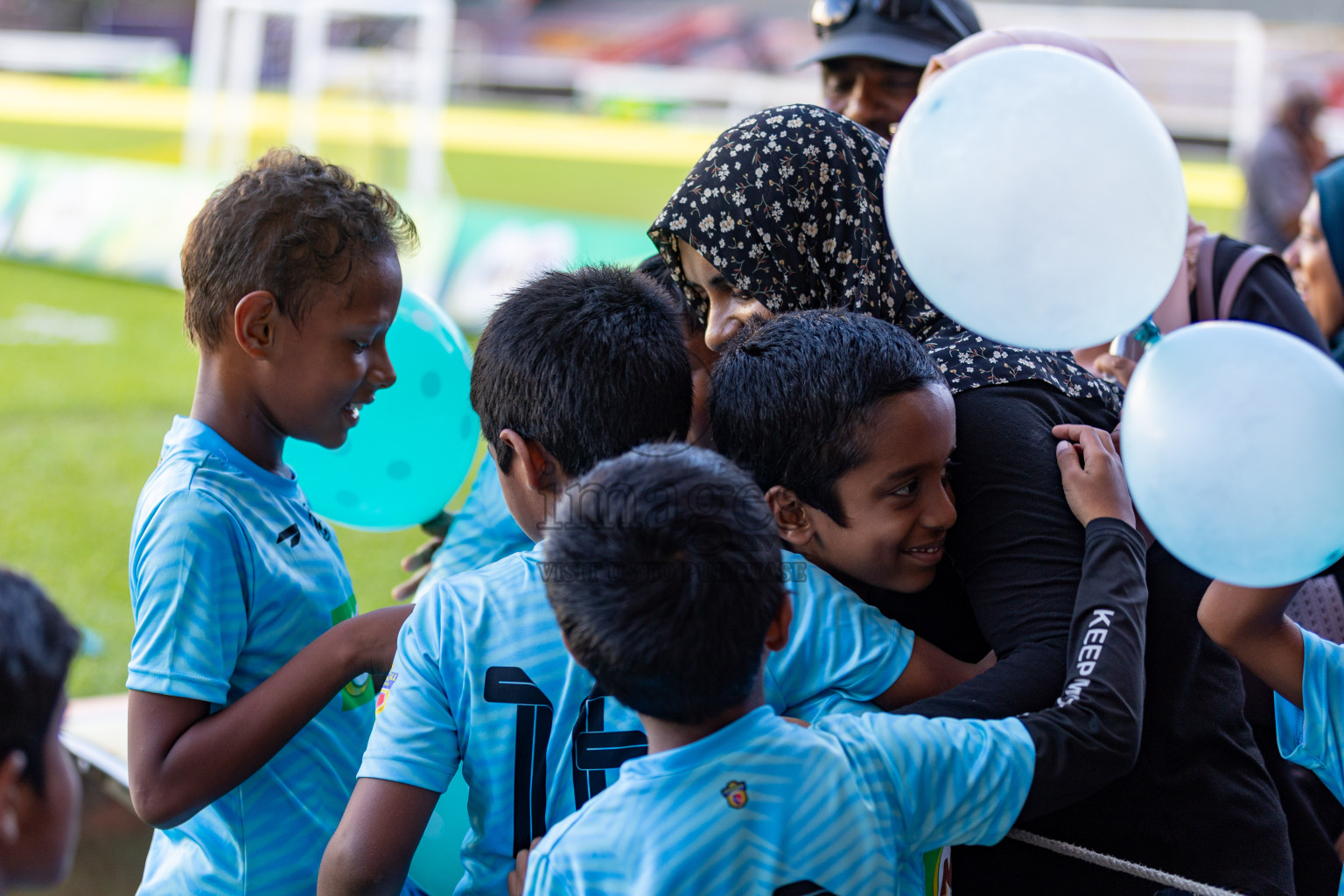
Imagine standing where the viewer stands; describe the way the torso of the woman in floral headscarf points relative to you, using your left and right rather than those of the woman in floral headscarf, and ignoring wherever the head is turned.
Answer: facing to the left of the viewer

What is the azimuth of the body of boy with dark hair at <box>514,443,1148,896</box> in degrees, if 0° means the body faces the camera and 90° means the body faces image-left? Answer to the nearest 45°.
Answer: approximately 180°

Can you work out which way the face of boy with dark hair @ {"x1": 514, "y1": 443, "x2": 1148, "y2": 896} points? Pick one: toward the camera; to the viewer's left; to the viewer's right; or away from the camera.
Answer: away from the camera

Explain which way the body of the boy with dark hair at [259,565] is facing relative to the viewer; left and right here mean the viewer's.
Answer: facing to the right of the viewer

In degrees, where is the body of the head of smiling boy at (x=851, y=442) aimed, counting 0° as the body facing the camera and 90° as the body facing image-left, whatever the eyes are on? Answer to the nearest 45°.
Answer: approximately 315°

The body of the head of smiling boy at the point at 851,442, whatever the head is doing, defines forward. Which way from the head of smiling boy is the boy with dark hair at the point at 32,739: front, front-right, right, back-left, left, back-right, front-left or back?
back

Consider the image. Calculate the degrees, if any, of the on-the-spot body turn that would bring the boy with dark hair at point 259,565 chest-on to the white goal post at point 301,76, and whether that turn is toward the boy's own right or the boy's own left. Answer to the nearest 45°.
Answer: approximately 90° to the boy's own left

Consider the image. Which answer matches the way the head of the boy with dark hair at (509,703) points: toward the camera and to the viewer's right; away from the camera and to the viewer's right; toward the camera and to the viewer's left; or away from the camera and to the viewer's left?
away from the camera and to the viewer's right
